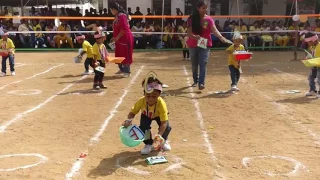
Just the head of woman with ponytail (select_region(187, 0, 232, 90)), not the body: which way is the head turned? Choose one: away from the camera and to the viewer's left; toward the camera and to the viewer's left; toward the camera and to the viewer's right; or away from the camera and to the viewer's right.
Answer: toward the camera and to the viewer's right

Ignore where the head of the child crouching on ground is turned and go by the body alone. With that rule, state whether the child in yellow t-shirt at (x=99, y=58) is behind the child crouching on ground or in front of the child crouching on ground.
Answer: behind

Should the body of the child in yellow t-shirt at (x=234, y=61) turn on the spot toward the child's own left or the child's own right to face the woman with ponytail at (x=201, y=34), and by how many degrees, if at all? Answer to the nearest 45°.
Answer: approximately 135° to the child's own right

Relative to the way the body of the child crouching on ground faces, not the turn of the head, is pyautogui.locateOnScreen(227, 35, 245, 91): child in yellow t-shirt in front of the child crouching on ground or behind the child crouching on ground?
behind

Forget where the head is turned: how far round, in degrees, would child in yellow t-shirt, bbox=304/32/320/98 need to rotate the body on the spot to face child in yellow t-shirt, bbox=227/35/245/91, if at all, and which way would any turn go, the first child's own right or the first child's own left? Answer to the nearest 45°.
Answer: approximately 45° to the first child's own right

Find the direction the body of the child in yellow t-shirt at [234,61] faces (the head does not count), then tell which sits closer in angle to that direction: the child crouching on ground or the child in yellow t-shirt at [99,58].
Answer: the child crouching on ground
